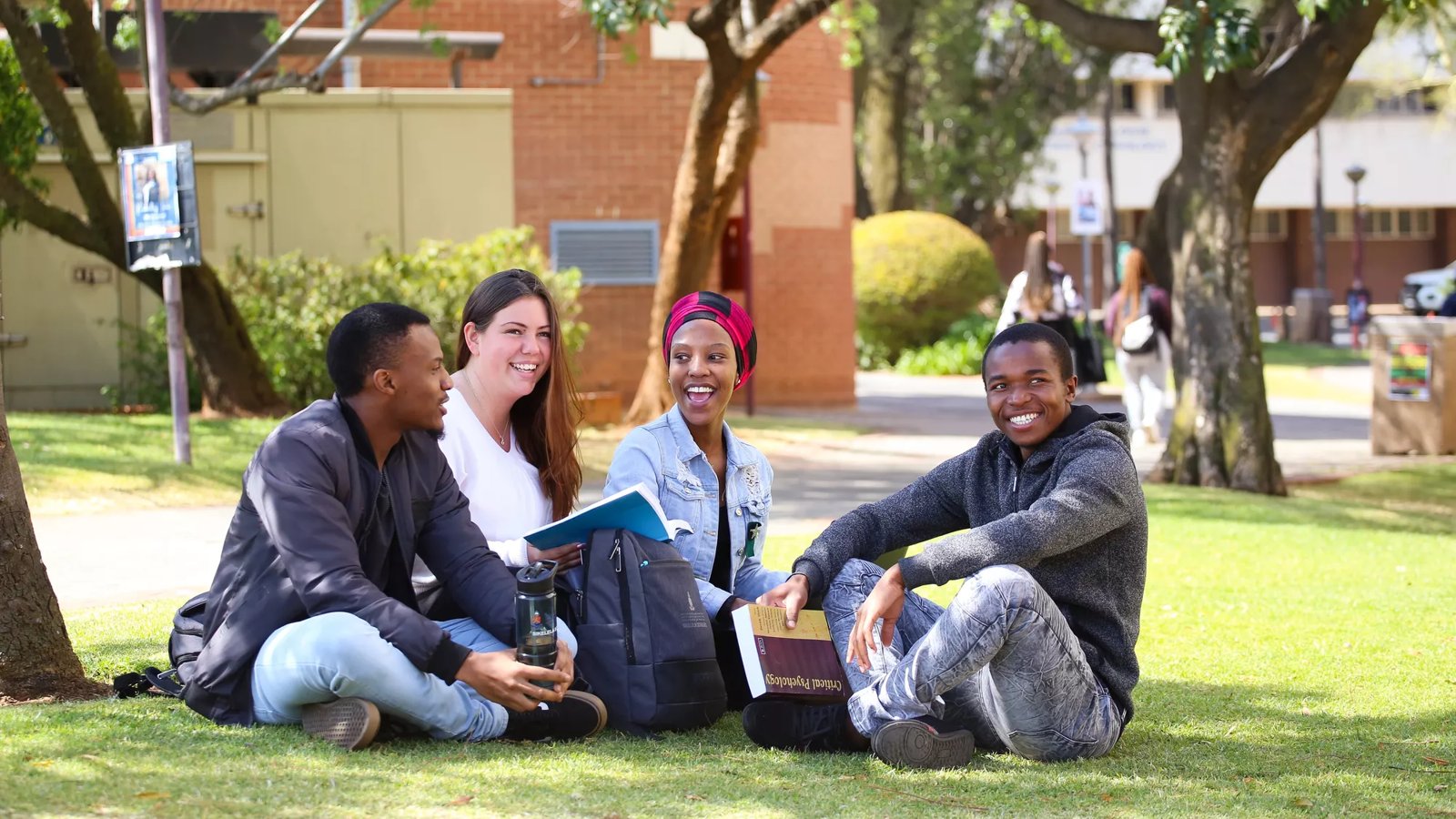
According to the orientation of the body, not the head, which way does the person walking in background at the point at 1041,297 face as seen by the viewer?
away from the camera

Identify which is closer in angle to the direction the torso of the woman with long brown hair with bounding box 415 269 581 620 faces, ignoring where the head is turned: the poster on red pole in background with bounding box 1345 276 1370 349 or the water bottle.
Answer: the water bottle

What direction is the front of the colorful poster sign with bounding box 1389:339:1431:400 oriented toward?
toward the camera

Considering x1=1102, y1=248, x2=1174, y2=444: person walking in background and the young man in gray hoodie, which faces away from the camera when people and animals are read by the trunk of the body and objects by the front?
the person walking in background

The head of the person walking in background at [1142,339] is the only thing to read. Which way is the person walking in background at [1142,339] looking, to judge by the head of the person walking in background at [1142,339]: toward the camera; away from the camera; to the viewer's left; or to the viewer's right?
away from the camera

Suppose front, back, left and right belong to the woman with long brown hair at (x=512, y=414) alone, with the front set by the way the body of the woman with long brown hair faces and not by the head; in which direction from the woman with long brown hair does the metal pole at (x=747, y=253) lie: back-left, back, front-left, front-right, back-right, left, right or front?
back-left

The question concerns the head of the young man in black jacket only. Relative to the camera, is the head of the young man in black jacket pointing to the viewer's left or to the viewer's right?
to the viewer's right

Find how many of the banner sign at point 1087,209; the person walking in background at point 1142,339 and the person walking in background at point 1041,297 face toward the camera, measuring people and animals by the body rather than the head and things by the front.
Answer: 1

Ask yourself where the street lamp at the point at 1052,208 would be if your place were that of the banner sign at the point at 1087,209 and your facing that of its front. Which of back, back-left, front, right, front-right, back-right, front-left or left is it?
back

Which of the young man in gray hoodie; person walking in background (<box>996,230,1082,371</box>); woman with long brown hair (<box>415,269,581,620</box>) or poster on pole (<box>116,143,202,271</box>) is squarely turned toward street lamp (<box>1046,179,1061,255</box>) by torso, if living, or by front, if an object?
the person walking in background

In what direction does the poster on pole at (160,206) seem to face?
toward the camera

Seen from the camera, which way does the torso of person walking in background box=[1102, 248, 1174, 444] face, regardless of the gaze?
away from the camera

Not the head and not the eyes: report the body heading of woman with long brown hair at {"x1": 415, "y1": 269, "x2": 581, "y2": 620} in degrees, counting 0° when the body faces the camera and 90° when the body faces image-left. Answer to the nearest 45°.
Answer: approximately 315°

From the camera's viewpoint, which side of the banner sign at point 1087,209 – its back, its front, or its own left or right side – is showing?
front

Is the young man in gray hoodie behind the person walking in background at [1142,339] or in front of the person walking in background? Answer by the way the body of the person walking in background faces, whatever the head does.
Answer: behind
